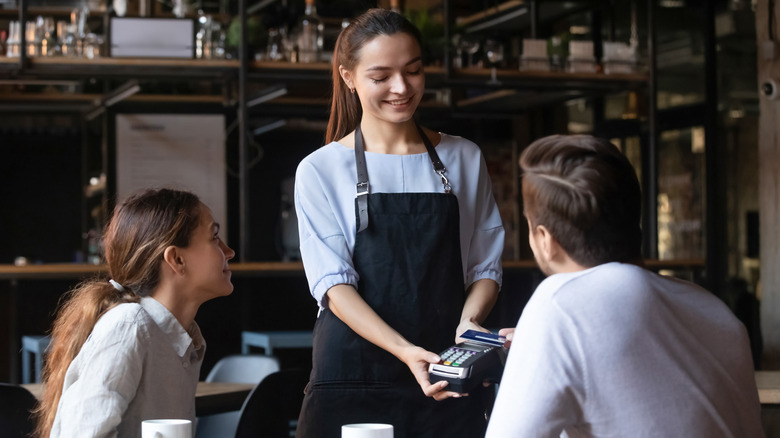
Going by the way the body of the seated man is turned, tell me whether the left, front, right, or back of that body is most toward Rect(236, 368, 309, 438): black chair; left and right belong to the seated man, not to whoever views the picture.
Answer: front

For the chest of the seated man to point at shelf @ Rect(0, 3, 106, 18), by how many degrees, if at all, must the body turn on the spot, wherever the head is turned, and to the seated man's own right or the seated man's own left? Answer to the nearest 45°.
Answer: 0° — they already face it

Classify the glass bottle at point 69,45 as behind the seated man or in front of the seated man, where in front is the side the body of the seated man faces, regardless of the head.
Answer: in front

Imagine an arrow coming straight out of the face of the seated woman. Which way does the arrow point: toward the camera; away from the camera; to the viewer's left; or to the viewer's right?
to the viewer's right

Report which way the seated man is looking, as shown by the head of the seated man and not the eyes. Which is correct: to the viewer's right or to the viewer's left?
to the viewer's left

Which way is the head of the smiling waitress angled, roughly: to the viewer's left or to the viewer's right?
to the viewer's right

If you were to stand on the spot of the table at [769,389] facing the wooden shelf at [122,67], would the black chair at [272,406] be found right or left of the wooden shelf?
left

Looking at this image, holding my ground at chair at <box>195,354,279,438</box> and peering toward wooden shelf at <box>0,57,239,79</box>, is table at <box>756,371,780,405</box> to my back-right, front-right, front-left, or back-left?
back-right

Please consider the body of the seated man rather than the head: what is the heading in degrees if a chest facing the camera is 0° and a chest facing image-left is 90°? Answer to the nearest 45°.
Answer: approximately 135°
